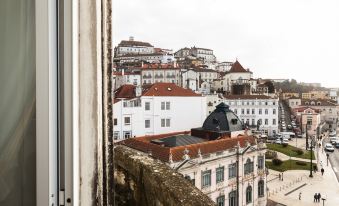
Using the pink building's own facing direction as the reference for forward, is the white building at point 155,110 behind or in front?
in front

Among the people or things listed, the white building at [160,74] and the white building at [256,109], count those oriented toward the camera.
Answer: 2

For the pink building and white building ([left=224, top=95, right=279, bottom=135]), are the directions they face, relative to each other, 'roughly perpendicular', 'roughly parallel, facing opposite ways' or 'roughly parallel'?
roughly parallel

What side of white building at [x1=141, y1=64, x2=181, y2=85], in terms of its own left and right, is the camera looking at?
front

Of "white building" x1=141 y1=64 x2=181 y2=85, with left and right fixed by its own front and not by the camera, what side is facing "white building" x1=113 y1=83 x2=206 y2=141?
front

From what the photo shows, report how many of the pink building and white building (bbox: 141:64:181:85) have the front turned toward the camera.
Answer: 2

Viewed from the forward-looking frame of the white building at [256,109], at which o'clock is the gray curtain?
The gray curtain is roughly at 12 o'clock from the white building.

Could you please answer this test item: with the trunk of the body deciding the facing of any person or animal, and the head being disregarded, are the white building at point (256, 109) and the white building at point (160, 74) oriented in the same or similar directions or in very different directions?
same or similar directions

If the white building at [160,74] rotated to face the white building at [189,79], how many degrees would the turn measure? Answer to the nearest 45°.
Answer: approximately 90° to its left

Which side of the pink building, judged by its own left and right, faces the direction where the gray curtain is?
front

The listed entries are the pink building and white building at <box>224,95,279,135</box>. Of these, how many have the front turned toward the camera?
2

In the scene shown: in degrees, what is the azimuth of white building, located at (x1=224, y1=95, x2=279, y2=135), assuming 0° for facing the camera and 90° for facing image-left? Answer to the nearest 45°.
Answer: approximately 0°

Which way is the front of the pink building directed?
toward the camera
